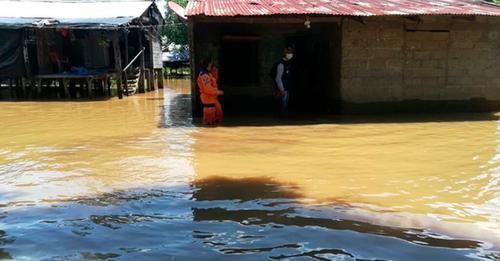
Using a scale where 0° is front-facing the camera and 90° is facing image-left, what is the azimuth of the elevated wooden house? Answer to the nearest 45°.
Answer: approximately 0°

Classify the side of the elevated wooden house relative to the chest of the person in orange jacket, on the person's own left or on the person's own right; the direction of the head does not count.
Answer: on the person's own left

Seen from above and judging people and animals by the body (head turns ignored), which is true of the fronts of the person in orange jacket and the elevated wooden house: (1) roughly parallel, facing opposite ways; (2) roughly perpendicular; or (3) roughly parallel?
roughly perpendicular
